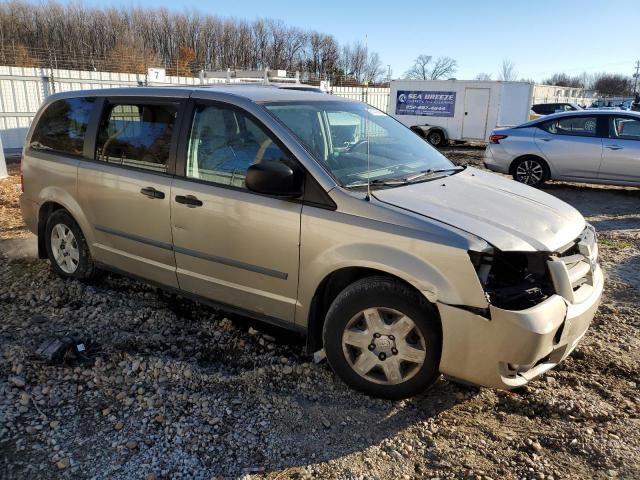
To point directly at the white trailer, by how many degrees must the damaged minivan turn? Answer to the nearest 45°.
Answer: approximately 135° to its left

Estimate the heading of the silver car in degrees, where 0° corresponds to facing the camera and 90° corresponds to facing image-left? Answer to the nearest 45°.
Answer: approximately 270°

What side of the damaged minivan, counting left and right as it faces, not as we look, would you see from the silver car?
left

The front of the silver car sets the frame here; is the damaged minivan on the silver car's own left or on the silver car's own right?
on the silver car's own right

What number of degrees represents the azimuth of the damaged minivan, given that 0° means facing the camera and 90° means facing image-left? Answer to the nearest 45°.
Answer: approximately 315°

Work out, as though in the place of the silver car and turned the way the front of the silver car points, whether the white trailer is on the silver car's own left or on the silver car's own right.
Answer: on the silver car's own left
